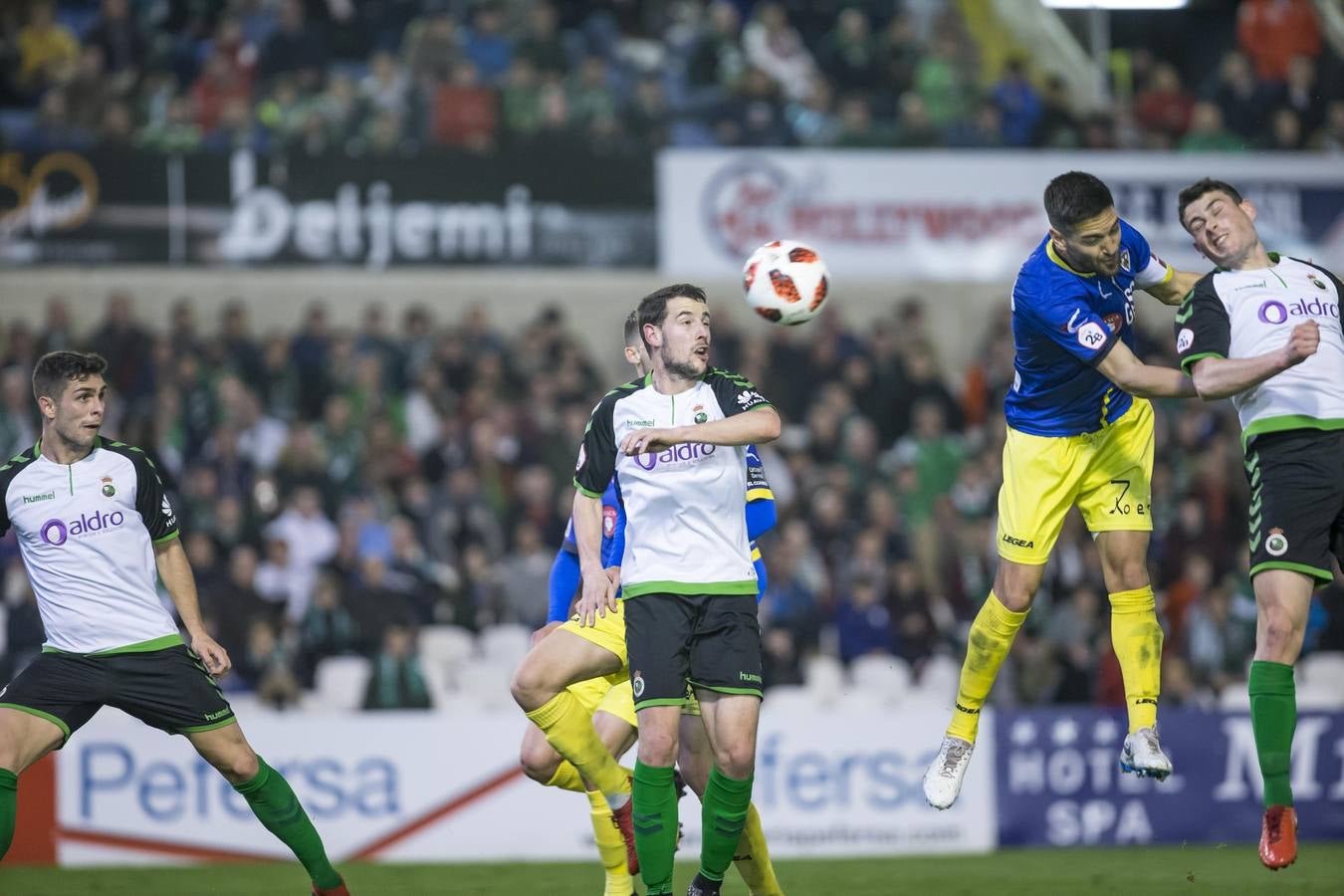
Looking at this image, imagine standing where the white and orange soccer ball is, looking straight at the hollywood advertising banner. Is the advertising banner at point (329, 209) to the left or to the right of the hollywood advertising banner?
left

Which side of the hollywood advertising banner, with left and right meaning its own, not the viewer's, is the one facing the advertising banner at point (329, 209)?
right

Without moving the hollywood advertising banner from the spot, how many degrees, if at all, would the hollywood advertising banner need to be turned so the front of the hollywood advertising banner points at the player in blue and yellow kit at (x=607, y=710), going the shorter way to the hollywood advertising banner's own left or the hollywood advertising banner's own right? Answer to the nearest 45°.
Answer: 0° — it already faces them

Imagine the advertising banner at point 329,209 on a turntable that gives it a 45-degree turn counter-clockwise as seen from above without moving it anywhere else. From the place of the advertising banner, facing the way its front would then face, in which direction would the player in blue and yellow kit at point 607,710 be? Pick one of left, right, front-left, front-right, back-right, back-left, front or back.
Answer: front-right

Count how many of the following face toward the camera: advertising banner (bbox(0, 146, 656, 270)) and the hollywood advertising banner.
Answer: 2

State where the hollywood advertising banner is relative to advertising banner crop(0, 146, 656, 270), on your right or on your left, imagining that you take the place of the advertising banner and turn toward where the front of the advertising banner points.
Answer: on your left

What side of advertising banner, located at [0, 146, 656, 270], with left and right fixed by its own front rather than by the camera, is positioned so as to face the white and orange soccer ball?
front
